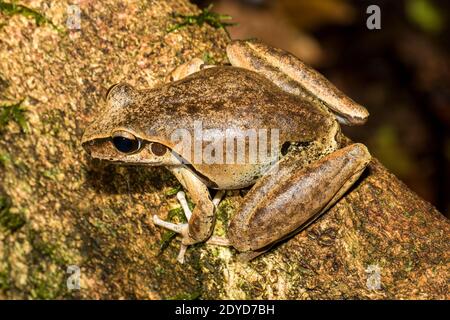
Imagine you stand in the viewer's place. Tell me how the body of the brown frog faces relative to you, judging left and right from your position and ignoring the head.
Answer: facing to the left of the viewer

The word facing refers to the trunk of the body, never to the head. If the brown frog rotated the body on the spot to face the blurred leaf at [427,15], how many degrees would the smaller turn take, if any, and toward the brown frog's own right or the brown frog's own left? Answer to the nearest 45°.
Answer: approximately 135° to the brown frog's own right
